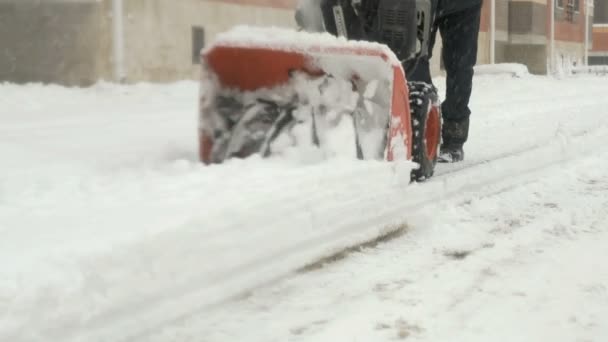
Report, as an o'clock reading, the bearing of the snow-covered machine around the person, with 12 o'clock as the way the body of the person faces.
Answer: The snow-covered machine is roughly at 11 o'clock from the person.

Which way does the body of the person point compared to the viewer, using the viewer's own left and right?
facing the viewer and to the left of the viewer
